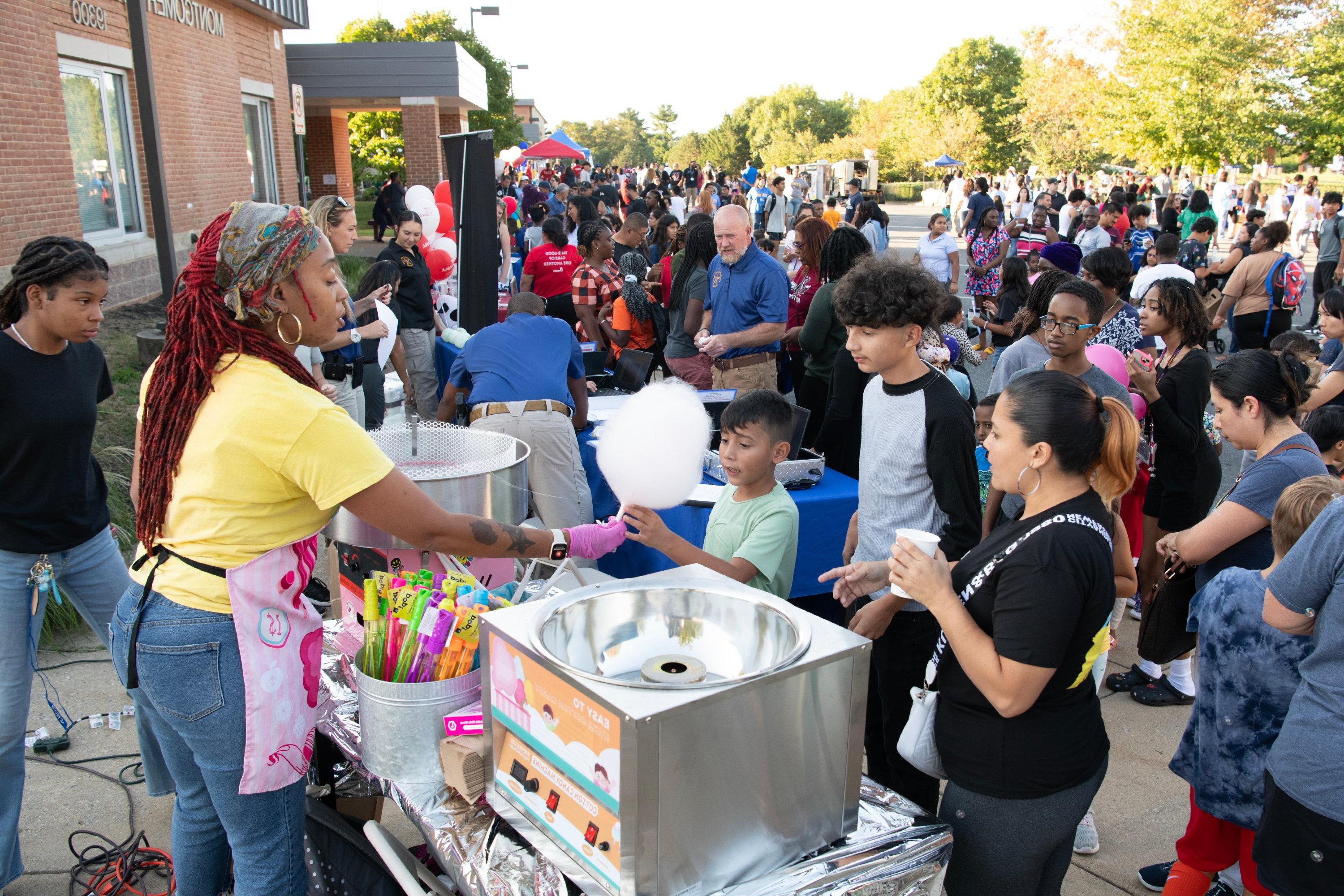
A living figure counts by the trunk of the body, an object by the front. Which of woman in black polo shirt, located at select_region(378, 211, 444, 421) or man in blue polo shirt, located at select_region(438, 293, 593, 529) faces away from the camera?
the man in blue polo shirt

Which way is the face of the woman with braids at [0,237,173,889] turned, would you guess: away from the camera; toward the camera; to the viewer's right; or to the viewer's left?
to the viewer's right

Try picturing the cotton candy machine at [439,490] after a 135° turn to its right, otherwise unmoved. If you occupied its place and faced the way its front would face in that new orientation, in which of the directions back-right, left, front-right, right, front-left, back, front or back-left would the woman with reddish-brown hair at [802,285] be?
front-right

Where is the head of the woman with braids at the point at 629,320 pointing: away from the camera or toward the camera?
away from the camera

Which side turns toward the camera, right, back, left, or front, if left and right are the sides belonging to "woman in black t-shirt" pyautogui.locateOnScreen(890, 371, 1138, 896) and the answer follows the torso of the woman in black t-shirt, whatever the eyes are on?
left

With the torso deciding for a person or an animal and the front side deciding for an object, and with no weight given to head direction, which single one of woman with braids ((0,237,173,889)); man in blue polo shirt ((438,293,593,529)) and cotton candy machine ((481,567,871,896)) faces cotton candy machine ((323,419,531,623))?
the woman with braids

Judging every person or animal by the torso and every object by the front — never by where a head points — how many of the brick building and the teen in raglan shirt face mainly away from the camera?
0

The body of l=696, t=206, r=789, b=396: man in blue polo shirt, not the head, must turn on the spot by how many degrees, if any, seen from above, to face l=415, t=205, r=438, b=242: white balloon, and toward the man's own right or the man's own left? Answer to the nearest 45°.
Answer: approximately 90° to the man's own right

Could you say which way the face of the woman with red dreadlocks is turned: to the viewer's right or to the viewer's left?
to the viewer's right

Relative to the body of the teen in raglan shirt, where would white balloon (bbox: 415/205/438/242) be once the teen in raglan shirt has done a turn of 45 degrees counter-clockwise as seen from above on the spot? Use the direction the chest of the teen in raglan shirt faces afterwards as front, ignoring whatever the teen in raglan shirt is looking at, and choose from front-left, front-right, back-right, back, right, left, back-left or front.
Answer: back-right

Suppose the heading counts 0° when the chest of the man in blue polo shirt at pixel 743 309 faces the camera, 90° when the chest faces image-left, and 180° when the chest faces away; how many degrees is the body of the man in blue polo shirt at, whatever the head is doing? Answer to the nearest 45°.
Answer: approximately 45°
